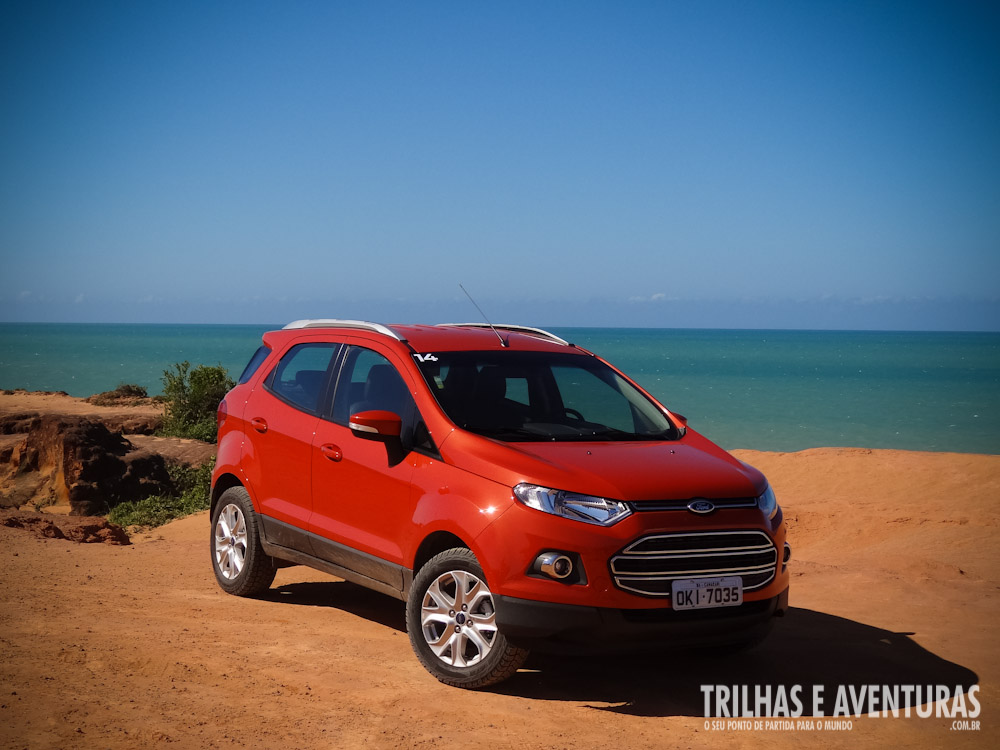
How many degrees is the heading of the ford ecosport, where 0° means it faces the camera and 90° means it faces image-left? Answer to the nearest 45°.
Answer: approximately 315°

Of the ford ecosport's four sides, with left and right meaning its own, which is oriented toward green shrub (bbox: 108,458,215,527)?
back

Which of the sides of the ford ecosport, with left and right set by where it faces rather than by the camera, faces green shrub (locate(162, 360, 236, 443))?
back
